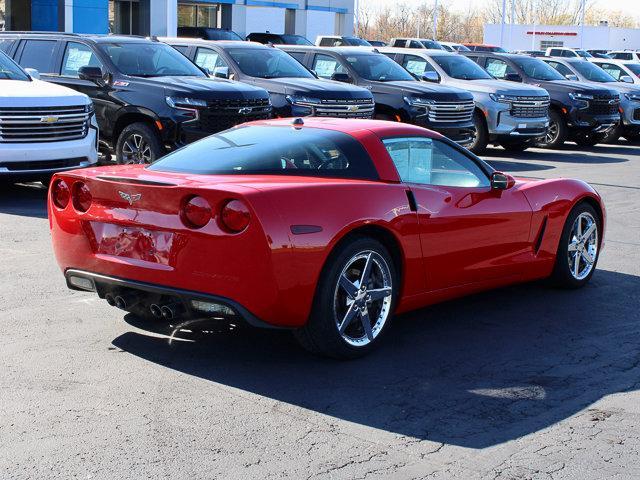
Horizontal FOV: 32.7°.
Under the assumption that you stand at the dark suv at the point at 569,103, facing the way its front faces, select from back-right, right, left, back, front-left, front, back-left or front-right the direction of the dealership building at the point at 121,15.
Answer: back

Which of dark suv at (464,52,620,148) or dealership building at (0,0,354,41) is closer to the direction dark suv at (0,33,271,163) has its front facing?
the dark suv

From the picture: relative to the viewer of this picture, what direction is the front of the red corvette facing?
facing away from the viewer and to the right of the viewer

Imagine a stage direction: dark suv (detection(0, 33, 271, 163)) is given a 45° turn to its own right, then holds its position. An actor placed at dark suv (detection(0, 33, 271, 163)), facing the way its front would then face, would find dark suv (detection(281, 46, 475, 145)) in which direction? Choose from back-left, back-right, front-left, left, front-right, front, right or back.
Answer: back-left

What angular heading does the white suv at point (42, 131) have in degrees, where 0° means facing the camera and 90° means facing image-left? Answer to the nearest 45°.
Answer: approximately 315°

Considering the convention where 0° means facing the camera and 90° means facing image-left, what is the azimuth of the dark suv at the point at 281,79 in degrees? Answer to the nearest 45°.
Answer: approximately 315°

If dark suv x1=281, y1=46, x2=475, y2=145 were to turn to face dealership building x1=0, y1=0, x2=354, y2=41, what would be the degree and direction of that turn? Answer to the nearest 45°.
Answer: approximately 180°

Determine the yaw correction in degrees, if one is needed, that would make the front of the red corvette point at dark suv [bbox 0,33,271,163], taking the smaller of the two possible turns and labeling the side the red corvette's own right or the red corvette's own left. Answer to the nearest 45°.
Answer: approximately 45° to the red corvette's own left

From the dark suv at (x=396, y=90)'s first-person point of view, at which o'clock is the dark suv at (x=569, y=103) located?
the dark suv at (x=569, y=103) is roughly at 9 o'clock from the dark suv at (x=396, y=90).

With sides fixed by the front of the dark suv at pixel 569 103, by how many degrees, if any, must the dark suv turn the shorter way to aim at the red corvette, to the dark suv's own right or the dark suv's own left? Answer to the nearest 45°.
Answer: approximately 45° to the dark suv's own right

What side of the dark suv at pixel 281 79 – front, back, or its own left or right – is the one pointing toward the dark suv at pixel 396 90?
left

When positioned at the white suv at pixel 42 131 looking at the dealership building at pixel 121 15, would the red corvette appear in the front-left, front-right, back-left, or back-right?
back-right

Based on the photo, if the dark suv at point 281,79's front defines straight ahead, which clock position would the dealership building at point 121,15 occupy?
The dealership building is roughly at 7 o'clock from the dark suv.

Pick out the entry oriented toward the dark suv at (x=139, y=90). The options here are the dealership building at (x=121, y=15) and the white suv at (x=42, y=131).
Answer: the dealership building

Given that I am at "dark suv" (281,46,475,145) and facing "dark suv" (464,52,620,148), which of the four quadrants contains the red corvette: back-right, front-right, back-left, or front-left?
back-right

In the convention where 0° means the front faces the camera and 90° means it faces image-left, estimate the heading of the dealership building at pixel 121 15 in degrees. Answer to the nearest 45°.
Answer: approximately 0°

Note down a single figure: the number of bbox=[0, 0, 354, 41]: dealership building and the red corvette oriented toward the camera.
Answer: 1
